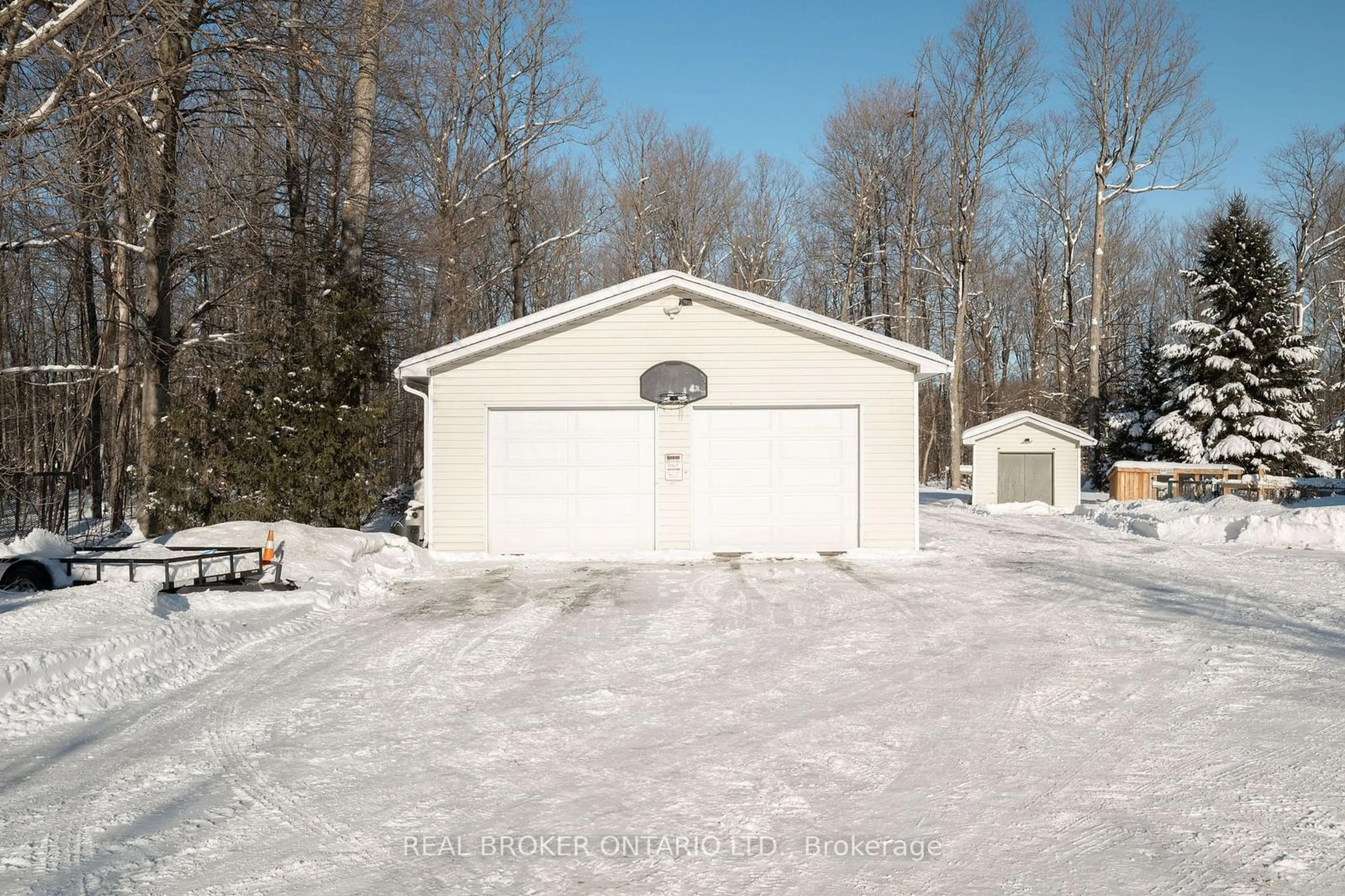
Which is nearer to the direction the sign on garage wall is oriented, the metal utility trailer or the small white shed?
the metal utility trailer

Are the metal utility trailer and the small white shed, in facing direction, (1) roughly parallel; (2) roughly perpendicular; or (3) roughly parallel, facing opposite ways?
roughly perpendicular

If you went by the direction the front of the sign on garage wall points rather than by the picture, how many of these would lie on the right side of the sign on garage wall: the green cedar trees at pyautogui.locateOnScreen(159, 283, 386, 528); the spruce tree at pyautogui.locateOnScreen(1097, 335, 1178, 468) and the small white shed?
1

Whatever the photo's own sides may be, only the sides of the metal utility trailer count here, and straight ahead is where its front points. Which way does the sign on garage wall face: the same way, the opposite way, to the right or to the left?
to the right

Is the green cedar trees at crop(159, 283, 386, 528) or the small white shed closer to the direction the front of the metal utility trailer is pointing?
the small white shed

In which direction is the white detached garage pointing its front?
toward the camera

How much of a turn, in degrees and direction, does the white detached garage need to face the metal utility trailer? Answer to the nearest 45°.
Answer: approximately 45° to its right

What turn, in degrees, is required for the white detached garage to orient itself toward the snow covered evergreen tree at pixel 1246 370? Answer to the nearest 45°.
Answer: approximately 135° to its left

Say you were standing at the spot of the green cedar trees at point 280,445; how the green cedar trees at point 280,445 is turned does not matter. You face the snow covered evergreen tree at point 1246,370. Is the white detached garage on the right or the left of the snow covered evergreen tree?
right

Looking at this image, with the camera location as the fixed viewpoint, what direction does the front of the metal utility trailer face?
facing the viewer and to the right of the viewer

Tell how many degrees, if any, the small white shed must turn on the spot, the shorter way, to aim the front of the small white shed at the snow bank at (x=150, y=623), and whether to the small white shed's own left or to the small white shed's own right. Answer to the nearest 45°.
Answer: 0° — it already faces it

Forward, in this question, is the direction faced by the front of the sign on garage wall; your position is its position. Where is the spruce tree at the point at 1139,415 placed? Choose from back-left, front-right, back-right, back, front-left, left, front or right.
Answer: back-left

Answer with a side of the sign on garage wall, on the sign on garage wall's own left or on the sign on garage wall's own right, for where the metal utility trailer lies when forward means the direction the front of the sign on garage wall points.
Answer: on the sign on garage wall's own right

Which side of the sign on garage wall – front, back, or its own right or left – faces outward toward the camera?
front

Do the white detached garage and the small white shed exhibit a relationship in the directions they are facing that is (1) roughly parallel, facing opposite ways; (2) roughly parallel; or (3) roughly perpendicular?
roughly parallel
